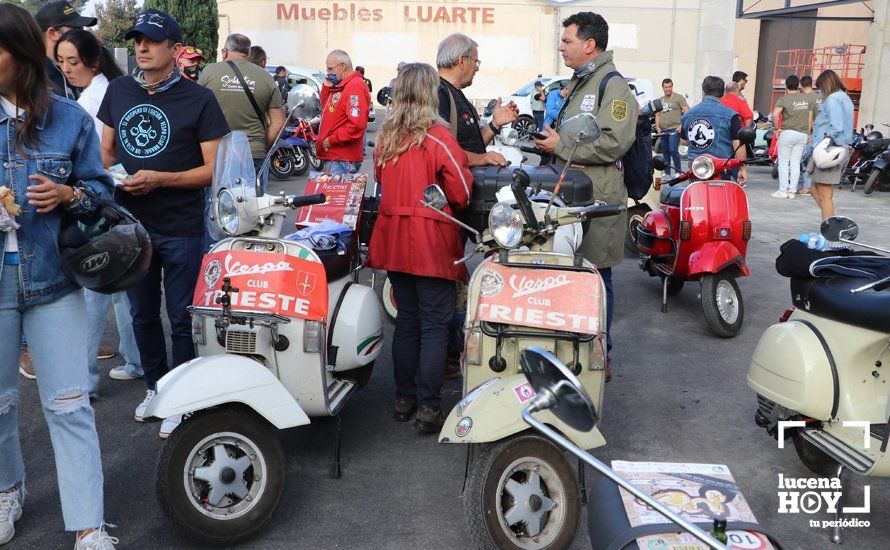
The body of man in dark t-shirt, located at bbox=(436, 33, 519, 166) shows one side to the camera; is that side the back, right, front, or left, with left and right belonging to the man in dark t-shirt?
right

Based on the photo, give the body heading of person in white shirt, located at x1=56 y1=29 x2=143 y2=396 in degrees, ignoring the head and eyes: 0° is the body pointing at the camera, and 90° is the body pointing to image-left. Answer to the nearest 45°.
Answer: approximately 45°

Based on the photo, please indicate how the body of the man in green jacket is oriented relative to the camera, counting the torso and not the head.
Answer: to the viewer's left

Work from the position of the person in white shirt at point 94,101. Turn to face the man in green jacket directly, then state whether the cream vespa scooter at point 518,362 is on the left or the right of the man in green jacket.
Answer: right

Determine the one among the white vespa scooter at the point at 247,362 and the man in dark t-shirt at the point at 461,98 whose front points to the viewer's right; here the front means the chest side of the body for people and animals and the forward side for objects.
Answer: the man in dark t-shirt

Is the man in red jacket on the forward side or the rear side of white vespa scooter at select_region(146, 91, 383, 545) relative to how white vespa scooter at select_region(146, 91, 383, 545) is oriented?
on the rear side

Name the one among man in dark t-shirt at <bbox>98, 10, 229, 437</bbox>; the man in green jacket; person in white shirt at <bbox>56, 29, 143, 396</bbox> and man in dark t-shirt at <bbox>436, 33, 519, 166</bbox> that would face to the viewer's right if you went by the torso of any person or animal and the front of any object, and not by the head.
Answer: man in dark t-shirt at <bbox>436, 33, 519, 166</bbox>

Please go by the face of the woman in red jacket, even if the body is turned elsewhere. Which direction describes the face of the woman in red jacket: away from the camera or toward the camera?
away from the camera

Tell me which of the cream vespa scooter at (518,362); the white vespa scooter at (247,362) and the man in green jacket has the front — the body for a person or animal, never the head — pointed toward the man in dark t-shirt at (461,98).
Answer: the man in green jacket

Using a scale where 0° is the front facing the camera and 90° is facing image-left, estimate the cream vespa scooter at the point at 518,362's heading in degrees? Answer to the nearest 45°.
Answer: approximately 45°

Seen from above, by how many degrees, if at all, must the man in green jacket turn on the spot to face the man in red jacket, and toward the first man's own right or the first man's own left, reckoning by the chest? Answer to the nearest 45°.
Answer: approximately 45° to the first man's own right
